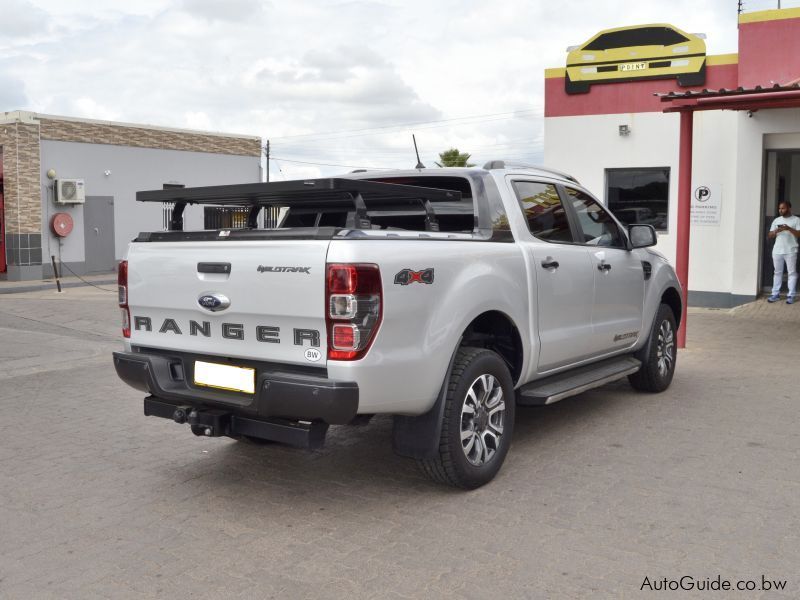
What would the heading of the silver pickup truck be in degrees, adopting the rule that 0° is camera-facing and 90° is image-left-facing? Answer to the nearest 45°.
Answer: approximately 225°

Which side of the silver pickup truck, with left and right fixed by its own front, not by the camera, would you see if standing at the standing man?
front

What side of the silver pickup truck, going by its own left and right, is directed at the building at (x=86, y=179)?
left

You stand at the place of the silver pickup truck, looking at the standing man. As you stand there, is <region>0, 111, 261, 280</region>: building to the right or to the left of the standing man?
left

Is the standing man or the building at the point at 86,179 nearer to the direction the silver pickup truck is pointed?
the standing man

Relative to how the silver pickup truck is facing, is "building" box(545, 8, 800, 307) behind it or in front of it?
in front

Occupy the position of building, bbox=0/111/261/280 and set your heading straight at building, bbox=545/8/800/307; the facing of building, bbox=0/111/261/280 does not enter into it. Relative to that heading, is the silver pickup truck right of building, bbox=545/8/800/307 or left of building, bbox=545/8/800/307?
right
